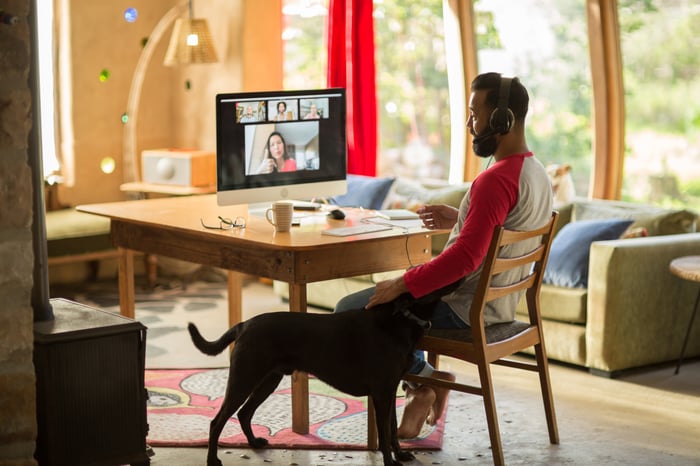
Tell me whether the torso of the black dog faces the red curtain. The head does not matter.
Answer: no

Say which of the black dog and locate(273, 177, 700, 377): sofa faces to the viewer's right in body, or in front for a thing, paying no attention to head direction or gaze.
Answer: the black dog

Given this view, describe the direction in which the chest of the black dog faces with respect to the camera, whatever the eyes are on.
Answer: to the viewer's right

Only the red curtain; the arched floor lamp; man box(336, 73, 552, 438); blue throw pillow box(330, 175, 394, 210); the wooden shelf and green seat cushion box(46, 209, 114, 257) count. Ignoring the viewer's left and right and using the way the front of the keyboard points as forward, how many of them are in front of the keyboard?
1

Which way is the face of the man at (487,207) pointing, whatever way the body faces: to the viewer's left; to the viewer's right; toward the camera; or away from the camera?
to the viewer's left

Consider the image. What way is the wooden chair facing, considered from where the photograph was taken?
facing away from the viewer and to the left of the viewer

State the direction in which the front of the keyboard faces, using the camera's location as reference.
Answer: facing the viewer and to the right of the viewer

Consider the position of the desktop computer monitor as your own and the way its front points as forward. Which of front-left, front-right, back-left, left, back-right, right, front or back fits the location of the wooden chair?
front

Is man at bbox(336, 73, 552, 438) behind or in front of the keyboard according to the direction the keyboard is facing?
in front

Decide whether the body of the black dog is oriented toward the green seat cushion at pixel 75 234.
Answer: no

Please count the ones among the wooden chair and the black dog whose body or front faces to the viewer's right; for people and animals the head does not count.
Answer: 1

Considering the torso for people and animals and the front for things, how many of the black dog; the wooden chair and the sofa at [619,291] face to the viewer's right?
1

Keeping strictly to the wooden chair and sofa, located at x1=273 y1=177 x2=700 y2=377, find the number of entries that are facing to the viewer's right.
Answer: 0

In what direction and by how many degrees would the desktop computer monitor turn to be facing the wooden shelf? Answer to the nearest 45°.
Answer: approximately 135° to its left

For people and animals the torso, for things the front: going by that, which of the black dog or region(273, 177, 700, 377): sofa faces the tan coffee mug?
the sofa

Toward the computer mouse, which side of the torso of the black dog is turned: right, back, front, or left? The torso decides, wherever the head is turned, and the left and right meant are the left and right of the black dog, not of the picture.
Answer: left

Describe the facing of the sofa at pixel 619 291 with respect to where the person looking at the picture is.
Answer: facing the viewer and to the left of the viewer
